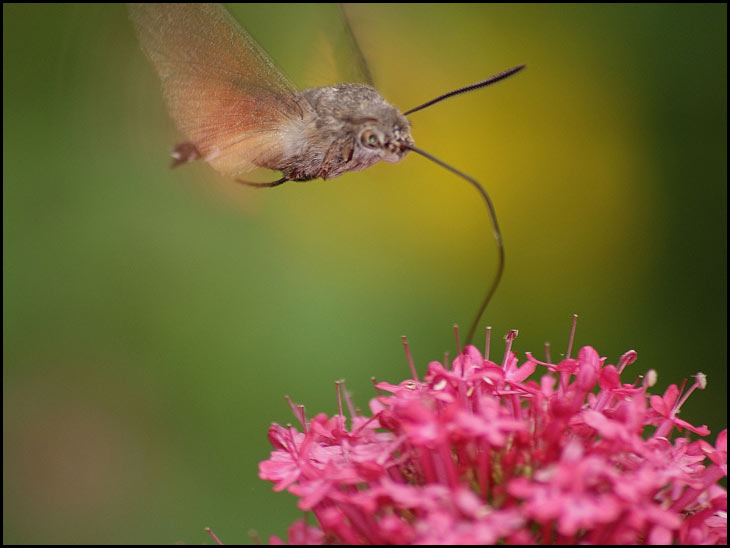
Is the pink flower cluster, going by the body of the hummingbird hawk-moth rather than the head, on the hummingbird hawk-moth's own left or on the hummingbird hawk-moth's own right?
on the hummingbird hawk-moth's own right

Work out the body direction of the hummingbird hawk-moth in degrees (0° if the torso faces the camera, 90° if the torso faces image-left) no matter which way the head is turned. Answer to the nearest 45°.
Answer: approximately 270°
